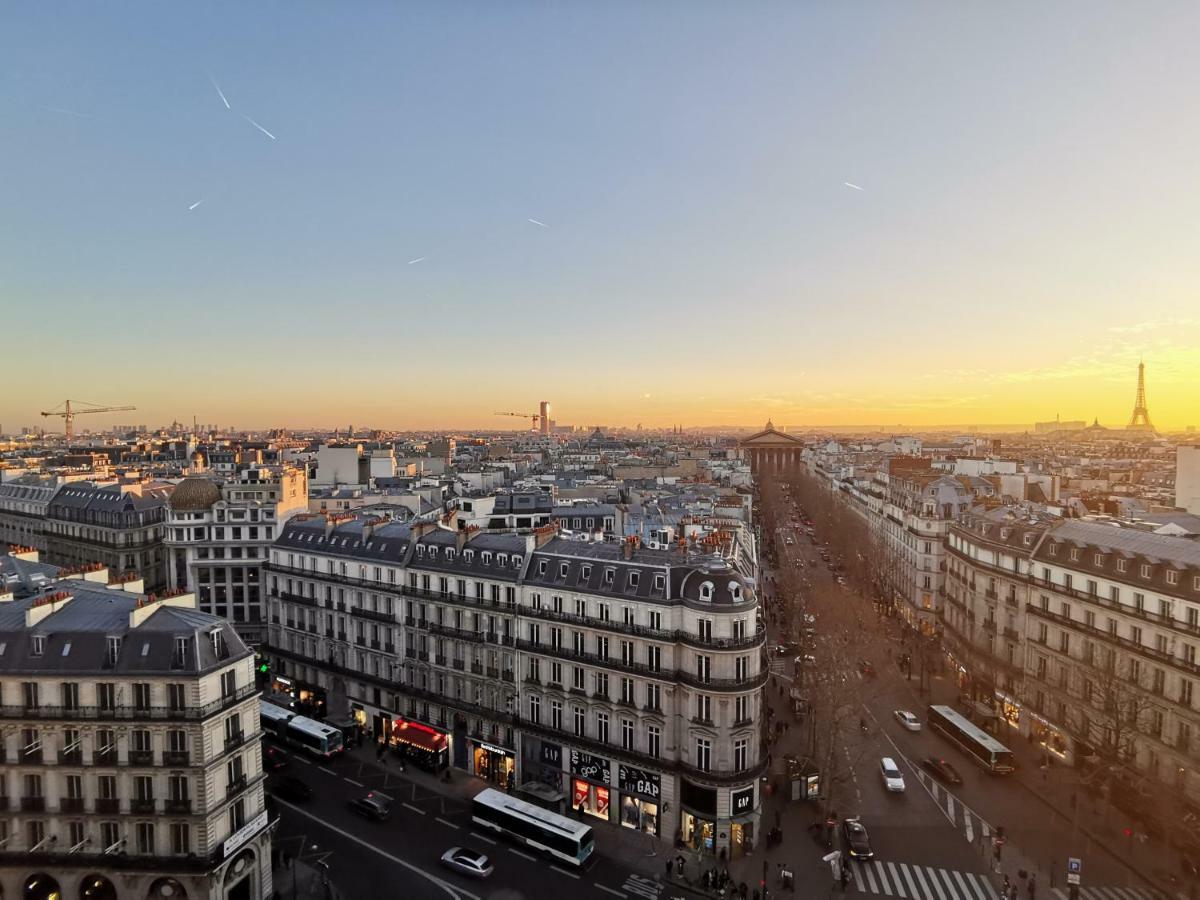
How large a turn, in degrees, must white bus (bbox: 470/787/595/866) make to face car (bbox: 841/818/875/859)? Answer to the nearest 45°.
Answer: approximately 45° to its left

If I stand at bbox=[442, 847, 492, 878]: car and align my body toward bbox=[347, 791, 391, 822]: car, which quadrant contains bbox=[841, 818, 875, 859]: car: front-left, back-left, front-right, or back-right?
back-right

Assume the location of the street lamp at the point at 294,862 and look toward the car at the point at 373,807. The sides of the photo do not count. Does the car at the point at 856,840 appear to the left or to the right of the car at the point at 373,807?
right

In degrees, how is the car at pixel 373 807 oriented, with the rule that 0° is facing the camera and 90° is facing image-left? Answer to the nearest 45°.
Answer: approximately 315°

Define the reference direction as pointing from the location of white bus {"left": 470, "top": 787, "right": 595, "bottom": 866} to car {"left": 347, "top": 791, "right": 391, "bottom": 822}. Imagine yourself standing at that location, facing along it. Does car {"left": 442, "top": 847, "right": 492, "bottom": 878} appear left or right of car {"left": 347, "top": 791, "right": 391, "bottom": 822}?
left

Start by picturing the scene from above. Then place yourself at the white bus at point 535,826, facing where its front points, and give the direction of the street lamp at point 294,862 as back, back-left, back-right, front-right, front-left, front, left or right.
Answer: back-right
